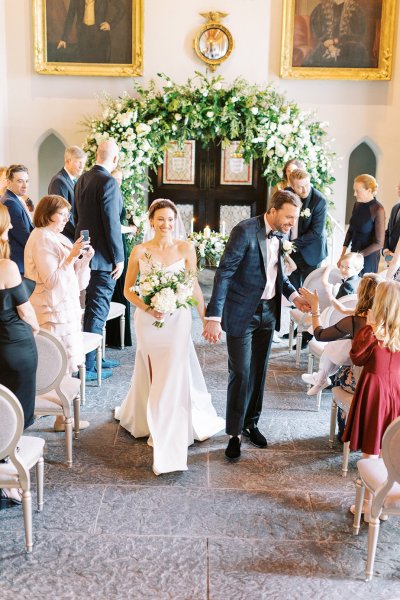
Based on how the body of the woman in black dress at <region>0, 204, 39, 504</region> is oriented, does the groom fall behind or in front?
in front

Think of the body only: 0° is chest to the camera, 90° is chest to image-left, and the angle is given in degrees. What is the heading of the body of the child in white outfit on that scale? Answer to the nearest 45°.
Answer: approximately 45°

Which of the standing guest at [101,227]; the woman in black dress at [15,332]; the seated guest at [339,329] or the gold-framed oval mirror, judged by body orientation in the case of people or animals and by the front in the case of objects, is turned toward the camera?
the gold-framed oval mirror

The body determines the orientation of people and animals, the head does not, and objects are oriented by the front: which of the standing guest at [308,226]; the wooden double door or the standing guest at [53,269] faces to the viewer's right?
the standing guest at [53,269]

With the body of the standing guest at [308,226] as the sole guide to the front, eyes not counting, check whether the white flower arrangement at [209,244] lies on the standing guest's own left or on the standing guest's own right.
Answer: on the standing guest's own right

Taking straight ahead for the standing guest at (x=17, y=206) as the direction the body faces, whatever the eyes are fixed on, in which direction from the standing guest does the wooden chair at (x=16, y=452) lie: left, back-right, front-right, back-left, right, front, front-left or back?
front-right

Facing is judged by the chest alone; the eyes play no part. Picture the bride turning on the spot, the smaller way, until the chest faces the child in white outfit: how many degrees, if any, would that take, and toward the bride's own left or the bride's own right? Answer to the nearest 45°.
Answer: approximately 90° to the bride's own left

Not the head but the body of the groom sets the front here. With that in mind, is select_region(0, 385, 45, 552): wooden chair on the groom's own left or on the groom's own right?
on the groom's own right

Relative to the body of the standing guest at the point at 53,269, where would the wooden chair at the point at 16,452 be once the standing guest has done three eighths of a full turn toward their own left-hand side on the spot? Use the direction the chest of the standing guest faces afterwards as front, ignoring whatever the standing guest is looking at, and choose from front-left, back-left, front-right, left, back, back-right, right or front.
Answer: back-left

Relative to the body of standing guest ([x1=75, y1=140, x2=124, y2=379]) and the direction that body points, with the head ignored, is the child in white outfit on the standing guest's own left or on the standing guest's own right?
on the standing guest's own right

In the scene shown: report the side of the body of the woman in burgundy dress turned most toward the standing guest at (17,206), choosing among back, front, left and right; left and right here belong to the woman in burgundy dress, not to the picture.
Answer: front

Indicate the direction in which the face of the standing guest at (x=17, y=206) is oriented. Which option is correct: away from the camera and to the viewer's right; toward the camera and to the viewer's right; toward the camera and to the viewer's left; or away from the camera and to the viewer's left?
toward the camera and to the viewer's right

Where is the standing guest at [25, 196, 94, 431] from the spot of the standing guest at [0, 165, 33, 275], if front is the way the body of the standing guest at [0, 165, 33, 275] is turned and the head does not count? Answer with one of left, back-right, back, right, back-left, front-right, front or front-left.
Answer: front-right

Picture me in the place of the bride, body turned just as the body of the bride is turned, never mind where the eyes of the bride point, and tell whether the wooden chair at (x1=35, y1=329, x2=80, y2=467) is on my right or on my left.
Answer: on my right
